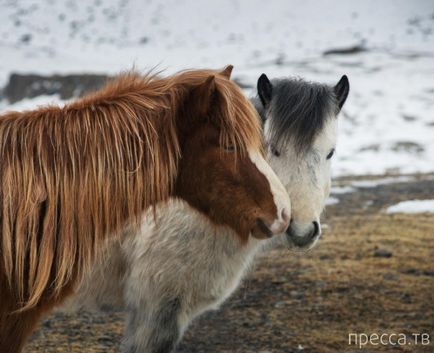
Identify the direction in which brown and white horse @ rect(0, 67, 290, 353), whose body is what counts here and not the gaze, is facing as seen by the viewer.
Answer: to the viewer's right

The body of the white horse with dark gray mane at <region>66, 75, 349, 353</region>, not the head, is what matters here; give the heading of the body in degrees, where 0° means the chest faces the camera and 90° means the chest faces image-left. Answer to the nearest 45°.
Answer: approximately 315°
